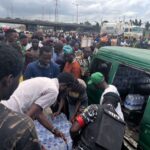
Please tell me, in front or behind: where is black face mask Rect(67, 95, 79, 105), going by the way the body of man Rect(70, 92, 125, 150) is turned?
in front

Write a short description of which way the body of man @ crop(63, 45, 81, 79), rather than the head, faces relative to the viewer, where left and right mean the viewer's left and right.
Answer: facing the viewer and to the left of the viewer

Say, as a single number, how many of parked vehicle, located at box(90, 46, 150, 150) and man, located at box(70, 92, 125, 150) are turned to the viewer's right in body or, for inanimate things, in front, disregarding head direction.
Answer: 0

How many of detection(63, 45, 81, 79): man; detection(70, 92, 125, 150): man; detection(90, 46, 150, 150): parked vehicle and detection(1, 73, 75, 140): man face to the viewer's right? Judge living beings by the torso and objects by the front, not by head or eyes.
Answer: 1

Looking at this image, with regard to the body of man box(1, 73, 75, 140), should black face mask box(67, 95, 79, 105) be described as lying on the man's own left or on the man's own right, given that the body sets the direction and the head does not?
on the man's own left

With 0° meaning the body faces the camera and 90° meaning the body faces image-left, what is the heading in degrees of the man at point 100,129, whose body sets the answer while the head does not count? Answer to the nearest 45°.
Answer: approximately 135°

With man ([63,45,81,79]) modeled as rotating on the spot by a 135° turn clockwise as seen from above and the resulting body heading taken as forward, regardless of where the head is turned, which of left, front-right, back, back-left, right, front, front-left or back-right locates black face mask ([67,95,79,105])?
back

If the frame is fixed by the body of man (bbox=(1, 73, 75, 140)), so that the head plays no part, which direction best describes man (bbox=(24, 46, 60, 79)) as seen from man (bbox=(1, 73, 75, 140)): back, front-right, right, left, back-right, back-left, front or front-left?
left

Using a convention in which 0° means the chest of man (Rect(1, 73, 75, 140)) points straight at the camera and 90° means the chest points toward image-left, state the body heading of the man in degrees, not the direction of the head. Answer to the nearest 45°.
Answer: approximately 270°

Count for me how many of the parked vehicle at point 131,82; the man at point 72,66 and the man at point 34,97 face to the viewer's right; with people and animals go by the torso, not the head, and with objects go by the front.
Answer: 1

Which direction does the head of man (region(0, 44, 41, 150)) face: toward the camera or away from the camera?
away from the camera
